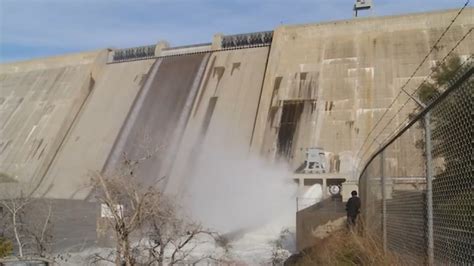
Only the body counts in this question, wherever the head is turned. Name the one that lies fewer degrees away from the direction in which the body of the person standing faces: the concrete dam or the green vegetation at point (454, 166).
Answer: the concrete dam

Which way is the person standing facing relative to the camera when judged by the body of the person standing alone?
away from the camera

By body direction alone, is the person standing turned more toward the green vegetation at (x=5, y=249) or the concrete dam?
the concrete dam
